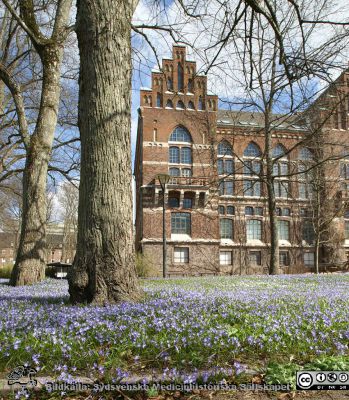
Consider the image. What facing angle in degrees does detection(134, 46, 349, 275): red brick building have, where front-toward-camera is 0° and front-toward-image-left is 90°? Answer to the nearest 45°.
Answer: approximately 0°
